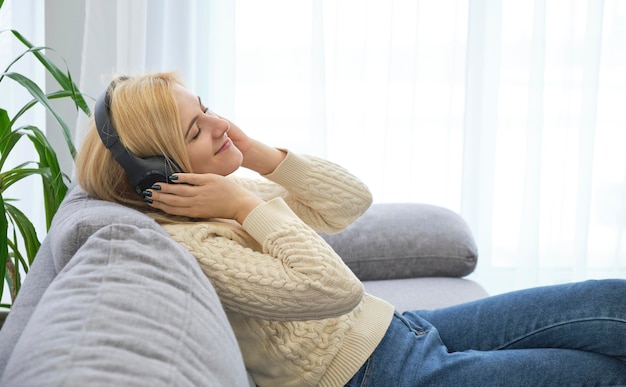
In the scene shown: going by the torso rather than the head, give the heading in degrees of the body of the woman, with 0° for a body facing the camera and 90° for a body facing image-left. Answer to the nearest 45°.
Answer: approximately 270°
